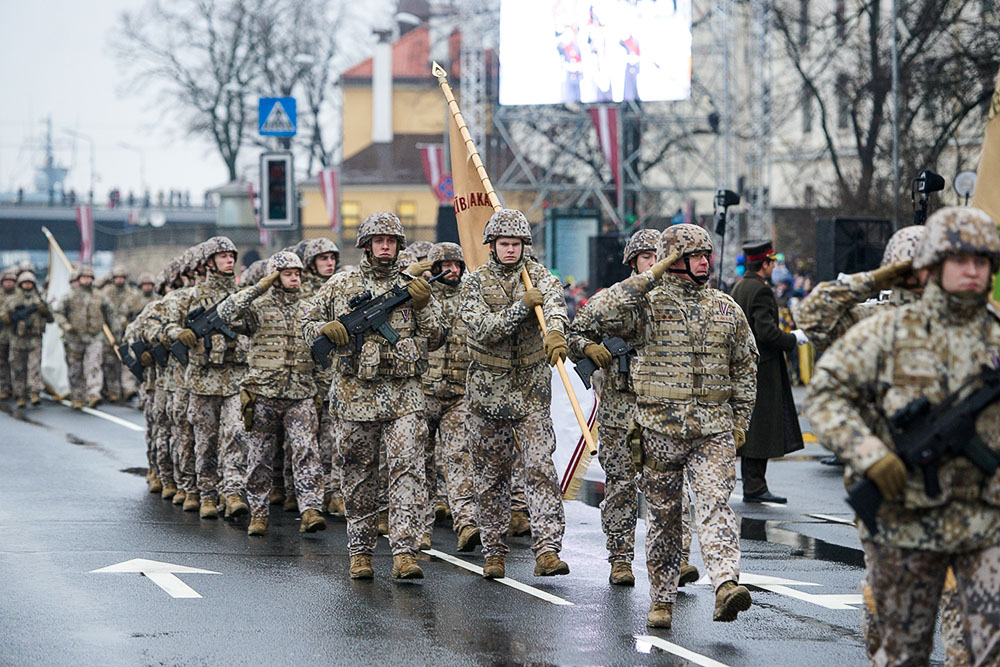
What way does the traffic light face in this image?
toward the camera

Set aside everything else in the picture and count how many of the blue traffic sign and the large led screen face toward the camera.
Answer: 2

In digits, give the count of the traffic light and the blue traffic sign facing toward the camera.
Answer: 2

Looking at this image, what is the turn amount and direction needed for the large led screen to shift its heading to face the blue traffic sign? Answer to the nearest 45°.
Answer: approximately 45° to its right

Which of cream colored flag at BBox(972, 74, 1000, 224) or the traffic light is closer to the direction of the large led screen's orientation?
the cream colored flag

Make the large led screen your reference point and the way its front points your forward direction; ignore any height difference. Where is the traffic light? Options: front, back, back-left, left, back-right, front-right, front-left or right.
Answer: front-right

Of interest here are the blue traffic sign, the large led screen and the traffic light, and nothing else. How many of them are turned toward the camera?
3

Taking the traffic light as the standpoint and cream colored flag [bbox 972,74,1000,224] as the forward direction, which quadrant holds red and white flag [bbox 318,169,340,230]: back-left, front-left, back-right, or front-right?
back-left

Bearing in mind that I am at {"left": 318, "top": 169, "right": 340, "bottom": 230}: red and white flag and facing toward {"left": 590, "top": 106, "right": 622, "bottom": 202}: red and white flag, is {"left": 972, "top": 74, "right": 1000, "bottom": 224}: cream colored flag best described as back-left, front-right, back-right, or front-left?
front-right

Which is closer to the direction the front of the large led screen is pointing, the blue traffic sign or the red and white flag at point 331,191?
the blue traffic sign

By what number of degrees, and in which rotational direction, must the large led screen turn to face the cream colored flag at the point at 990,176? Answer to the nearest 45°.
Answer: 0° — it already faces it

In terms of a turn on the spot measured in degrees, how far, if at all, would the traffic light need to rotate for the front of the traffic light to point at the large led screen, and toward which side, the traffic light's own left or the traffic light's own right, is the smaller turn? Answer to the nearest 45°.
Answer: approximately 135° to the traffic light's own left

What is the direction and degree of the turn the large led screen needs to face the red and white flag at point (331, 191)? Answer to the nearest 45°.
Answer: approximately 135° to its right
